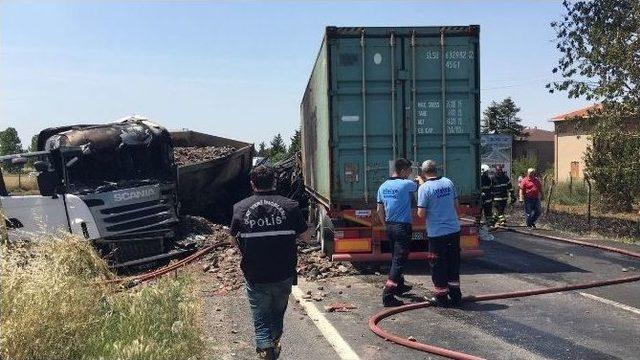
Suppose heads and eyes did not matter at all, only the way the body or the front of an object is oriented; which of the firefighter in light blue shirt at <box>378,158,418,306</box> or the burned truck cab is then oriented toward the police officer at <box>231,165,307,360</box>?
the burned truck cab

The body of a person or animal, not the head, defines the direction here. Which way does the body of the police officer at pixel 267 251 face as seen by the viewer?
away from the camera

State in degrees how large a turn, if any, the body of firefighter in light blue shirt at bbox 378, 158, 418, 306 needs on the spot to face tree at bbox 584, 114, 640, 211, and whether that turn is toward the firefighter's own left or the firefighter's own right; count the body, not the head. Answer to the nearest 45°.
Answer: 0° — they already face it

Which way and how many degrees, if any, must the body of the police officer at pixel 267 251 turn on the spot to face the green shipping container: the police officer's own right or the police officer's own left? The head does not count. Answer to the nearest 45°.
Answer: approximately 45° to the police officer's own right

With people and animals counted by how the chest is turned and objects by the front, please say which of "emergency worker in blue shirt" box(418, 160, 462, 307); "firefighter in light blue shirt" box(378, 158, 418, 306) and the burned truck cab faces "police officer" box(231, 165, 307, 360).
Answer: the burned truck cab

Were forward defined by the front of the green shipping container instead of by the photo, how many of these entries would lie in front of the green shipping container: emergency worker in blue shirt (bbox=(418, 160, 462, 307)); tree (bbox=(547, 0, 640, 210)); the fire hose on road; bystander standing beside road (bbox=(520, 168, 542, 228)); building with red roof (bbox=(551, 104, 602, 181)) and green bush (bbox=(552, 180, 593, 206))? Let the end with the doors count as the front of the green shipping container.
2

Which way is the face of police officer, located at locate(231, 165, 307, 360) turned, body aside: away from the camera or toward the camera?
away from the camera

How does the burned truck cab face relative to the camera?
toward the camera

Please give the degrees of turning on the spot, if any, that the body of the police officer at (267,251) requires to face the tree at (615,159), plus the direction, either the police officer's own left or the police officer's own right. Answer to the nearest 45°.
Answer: approximately 45° to the police officer's own right

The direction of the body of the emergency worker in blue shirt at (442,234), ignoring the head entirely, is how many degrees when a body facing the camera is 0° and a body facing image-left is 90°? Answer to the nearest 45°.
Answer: approximately 135°

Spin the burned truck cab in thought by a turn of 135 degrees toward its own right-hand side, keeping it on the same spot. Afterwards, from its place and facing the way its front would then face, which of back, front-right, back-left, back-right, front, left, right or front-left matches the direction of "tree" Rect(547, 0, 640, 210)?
back-right
